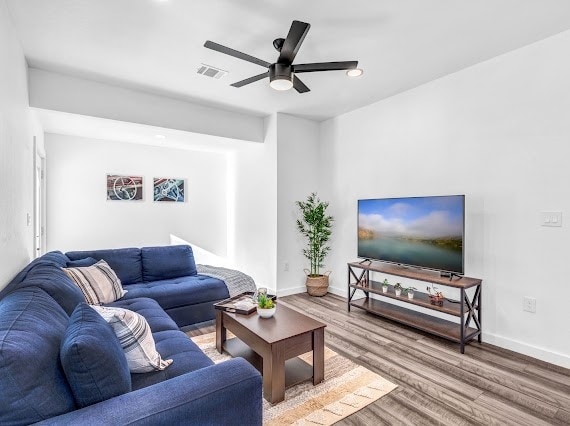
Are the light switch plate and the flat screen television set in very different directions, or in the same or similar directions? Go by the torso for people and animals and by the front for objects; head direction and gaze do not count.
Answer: same or similar directions

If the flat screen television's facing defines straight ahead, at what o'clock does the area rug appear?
The area rug is roughly at 11 o'clock from the flat screen television.

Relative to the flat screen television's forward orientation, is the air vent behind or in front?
in front

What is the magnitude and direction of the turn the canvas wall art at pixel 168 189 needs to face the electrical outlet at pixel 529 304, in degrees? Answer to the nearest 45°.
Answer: approximately 45° to its left

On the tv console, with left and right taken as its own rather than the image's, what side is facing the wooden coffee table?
front

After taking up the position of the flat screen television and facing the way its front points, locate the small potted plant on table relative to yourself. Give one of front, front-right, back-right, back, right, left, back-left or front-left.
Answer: front

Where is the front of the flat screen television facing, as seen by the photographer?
facing the viewer and to the left of the viewer

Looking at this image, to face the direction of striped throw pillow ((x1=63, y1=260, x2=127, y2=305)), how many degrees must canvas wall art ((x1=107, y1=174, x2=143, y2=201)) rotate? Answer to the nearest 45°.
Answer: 0° — it already faces it

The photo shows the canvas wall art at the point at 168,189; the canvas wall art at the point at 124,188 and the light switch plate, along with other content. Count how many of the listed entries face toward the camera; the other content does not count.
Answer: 3

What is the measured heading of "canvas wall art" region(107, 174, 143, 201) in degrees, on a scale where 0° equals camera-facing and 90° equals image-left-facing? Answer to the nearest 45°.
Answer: approximately 0°

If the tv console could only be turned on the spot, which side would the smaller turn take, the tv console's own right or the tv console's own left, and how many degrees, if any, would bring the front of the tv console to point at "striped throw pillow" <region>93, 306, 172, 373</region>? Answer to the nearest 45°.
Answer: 0° — it already faces it

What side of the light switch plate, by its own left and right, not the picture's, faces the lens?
front

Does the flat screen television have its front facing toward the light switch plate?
no

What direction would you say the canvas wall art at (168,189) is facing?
toward the camera

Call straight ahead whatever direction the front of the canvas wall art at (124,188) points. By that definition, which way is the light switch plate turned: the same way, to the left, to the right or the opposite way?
to the right

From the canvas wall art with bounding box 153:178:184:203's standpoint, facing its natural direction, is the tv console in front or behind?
in front

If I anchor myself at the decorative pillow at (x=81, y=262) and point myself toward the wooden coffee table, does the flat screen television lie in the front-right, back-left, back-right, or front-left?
front-left
